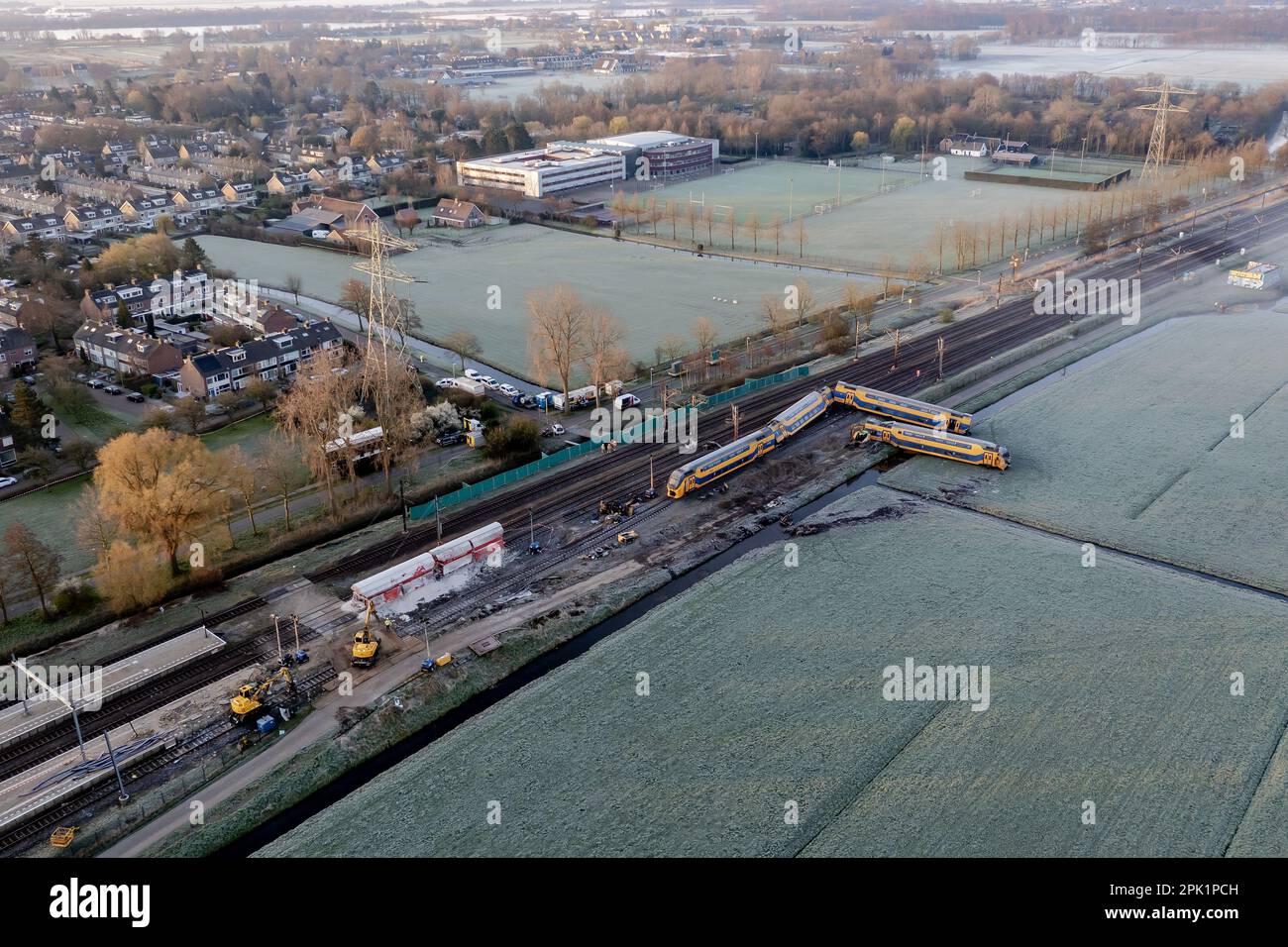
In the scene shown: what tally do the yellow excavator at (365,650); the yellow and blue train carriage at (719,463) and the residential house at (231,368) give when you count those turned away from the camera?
1

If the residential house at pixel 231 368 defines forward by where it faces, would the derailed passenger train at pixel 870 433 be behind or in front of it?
in front

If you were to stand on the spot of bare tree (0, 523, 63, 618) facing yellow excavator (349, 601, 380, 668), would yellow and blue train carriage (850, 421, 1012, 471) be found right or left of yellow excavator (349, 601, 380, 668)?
left

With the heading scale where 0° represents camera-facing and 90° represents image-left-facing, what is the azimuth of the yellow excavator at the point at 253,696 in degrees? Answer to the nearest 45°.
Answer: approximately 225°

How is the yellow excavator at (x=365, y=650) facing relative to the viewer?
away from the camera

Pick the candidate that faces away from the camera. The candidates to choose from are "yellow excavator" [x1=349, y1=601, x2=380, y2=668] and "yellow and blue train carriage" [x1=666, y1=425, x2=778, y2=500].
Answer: the yellow excavator

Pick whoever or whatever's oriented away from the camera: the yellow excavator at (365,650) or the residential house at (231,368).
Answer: the yellow excavator

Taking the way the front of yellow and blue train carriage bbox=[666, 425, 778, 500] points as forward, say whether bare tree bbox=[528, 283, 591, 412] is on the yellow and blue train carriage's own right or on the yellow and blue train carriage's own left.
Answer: on the yellow and blue train carriage's own right

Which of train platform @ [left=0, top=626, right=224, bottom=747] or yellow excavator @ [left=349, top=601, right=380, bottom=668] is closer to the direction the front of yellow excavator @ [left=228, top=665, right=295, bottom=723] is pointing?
the yellow excavator

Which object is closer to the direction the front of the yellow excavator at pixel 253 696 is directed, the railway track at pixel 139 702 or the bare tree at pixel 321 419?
the bare tree
